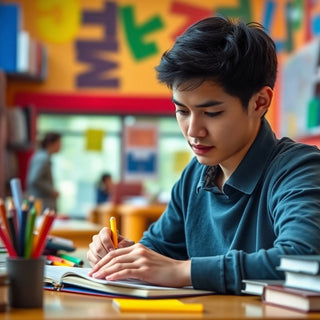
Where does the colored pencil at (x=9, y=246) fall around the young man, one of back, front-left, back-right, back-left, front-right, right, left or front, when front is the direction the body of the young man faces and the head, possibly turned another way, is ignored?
front

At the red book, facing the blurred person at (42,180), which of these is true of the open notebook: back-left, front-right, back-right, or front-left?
front-left

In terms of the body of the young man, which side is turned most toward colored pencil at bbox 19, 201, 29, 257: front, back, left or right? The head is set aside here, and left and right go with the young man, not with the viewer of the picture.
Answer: front

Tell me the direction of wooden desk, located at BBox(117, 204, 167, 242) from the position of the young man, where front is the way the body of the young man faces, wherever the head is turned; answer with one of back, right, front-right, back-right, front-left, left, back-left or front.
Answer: back-right

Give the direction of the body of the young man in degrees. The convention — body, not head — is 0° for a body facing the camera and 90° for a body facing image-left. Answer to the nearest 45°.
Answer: approximately 45°

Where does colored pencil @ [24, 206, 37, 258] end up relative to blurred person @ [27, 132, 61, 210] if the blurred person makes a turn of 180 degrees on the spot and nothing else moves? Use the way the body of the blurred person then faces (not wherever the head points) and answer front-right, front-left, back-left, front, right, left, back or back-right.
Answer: left

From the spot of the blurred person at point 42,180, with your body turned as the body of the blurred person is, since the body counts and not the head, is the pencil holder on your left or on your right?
on your right

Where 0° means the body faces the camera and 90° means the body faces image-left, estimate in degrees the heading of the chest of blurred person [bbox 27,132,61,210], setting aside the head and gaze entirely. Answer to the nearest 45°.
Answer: approximately 270°

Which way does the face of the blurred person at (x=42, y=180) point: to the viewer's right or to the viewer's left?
to the viewer's right

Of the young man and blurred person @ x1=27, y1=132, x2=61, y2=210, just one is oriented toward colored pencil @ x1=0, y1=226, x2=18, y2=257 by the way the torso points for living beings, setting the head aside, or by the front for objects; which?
the young man

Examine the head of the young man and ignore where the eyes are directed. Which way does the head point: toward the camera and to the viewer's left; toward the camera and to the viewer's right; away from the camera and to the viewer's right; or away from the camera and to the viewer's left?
toward the camera and to the viewer's left
